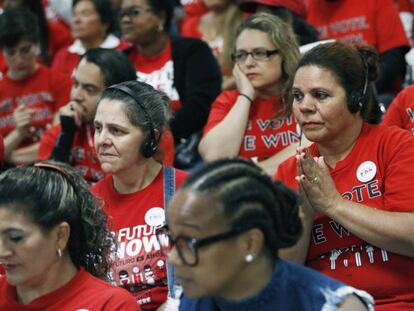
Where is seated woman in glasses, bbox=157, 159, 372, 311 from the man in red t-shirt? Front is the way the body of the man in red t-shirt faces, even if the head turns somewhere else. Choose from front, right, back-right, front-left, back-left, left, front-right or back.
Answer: front-left

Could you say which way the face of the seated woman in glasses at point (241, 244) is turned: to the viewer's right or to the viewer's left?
to the viewer's left

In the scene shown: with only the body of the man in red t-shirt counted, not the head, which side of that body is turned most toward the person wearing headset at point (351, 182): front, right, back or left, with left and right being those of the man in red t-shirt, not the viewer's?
left

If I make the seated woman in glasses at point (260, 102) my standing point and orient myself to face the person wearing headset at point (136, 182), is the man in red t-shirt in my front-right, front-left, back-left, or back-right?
front-right

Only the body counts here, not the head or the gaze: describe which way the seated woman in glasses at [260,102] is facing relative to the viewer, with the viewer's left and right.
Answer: facing the viewer and to the left of the viewer

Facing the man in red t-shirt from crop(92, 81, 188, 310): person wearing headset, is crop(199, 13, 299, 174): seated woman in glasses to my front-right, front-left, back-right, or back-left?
front-right

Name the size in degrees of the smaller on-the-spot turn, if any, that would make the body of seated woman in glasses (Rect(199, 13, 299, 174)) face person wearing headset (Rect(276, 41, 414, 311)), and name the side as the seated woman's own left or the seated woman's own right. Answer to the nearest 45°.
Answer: approximately 45° to the seated woman's own left

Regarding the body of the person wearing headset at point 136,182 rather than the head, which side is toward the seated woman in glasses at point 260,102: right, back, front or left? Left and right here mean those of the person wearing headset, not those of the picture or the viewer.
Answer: back

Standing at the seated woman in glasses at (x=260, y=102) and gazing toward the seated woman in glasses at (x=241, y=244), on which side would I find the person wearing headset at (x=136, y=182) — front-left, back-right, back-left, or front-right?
front-right
